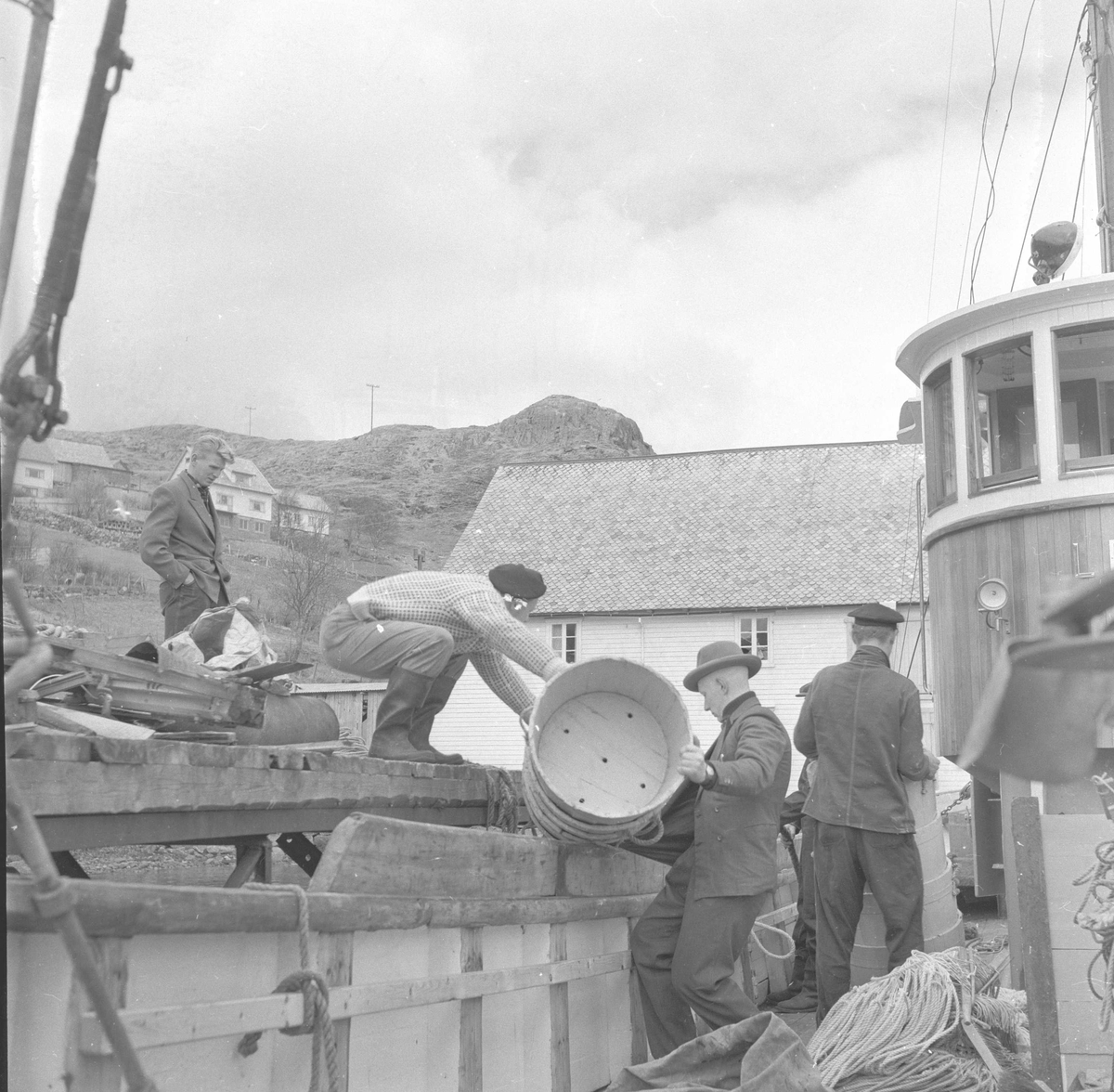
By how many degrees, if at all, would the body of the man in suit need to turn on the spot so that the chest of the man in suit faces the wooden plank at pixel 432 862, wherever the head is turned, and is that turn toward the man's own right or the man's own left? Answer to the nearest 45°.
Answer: approximately 45° to the man's own right

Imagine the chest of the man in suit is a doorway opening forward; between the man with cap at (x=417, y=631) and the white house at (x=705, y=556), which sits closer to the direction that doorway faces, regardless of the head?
the man with cap

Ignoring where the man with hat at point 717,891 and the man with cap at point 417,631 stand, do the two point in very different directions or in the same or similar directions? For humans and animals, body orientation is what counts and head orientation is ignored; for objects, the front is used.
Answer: very different directions

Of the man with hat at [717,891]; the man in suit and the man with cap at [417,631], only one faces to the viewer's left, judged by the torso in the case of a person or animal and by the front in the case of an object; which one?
the man with hat at [717,891]

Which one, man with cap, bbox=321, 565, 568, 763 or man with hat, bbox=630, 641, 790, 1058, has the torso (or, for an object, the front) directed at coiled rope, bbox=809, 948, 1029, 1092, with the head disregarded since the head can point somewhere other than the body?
man with cap, bbox=321, 565, 568, 763

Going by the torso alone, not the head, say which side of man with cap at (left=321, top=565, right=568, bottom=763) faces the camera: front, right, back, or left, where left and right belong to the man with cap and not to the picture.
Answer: right

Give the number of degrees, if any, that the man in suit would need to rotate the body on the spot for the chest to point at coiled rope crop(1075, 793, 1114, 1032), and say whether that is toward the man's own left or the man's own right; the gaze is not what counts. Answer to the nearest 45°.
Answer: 0° — they already face it

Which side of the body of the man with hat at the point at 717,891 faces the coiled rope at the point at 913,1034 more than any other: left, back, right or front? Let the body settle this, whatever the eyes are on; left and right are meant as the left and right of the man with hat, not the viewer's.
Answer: back

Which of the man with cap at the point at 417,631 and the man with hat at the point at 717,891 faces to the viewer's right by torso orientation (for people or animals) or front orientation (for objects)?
the man with cap at the point at 417,631

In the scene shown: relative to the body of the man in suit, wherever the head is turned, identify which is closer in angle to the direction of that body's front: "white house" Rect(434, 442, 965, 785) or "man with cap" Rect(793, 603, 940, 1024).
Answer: the man with cap

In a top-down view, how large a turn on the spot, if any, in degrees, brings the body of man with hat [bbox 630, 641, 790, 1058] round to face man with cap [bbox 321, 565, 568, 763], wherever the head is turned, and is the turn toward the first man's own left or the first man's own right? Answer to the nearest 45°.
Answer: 0° — they already face them

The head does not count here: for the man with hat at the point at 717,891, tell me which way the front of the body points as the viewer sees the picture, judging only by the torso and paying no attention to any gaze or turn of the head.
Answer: to the viewer's left

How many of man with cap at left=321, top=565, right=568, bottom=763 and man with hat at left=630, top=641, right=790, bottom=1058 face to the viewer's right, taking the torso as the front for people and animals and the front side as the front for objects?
1
